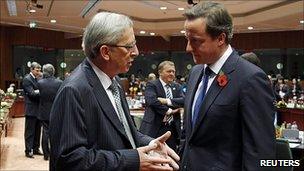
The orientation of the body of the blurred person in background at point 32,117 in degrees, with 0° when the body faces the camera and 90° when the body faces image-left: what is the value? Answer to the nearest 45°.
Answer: approximately 315°

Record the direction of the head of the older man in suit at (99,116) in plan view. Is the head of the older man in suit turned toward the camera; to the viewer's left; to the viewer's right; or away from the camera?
to the viewer's right

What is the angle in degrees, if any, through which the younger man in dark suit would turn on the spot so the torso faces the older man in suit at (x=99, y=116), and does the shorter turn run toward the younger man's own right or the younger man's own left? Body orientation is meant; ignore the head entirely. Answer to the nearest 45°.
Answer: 0° — they already face them

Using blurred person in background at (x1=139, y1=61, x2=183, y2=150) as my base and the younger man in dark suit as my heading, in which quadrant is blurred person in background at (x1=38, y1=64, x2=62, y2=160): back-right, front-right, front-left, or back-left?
back-right

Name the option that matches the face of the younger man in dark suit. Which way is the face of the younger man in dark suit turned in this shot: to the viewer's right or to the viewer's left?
to the viewer's left

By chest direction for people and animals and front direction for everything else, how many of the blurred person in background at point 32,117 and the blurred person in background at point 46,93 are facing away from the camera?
1

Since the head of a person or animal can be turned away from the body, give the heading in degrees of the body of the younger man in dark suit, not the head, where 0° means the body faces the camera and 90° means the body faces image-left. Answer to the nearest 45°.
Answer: approximately 45°

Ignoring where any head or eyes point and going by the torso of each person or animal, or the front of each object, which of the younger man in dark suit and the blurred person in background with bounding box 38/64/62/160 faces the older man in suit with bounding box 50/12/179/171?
the younger man in dark suit

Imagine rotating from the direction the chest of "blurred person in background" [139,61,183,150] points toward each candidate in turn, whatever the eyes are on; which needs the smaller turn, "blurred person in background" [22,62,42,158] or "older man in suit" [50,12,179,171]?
the older man in suit

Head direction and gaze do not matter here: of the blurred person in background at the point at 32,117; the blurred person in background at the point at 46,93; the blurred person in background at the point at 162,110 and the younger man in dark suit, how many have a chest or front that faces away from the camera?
1

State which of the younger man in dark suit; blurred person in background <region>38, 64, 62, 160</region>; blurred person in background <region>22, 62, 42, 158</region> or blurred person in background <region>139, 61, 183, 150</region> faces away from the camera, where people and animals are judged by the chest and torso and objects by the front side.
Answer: blurred person in background <region>38, 64, 62, 160</region>

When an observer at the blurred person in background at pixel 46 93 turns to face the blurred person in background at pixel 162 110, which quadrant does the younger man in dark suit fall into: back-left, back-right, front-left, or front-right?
front-right

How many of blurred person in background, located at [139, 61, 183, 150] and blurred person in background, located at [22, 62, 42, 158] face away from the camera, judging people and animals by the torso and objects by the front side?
0

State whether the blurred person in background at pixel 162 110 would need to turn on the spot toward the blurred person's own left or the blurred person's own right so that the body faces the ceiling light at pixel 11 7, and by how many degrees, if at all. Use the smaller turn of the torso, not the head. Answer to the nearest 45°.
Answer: approximately 180°

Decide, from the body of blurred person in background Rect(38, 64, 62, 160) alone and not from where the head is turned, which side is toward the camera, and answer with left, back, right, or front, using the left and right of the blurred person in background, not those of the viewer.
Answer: back

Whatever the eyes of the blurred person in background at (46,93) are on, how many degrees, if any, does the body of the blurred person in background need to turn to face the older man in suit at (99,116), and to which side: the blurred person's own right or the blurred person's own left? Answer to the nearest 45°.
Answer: approximately 180°

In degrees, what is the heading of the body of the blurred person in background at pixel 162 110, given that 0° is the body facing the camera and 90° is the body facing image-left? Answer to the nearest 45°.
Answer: approximately 315°
